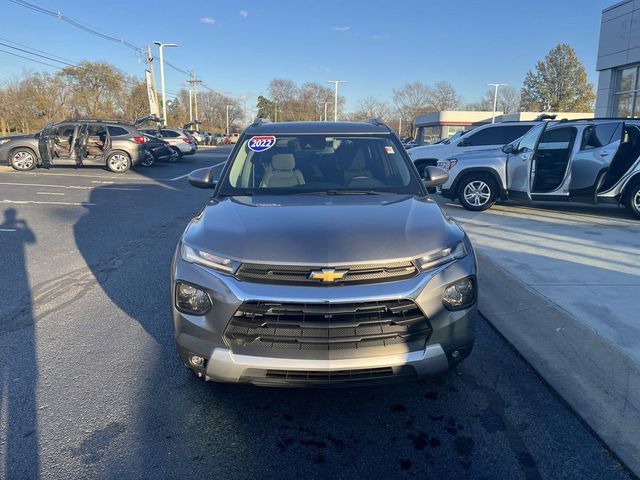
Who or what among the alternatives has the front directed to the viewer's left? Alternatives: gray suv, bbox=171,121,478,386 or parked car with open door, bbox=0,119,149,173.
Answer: the parked car with open door

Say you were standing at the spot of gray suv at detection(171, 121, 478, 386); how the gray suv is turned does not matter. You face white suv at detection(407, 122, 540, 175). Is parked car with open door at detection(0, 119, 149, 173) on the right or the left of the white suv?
left

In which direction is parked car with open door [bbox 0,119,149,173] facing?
to the viewer's left

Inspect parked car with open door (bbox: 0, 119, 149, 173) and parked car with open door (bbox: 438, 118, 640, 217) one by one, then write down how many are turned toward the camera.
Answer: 0

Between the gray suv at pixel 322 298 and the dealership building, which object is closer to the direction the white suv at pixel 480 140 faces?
the gray suv

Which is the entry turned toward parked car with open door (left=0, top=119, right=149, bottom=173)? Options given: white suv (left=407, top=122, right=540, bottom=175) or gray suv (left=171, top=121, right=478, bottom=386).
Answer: the white suv

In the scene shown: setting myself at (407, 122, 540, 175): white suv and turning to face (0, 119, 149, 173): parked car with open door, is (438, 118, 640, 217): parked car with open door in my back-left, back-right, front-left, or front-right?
back-left

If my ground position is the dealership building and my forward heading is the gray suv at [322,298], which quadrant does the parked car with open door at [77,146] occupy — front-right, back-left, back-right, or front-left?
front-right

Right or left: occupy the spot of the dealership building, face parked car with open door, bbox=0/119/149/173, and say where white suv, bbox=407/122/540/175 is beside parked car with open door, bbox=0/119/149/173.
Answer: left

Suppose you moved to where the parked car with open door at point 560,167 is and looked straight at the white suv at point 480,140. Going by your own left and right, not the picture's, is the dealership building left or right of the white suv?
right

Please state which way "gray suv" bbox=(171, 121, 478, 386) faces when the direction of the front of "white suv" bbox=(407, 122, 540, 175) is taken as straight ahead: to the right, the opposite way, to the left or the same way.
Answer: to the left

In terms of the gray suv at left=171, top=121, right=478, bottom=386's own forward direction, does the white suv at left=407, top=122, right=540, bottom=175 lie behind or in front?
behind

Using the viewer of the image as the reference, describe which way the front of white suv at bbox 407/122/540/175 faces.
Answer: facing to the left of the viewer

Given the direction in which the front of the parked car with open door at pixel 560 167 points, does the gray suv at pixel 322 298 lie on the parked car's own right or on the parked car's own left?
on the parked car's own left

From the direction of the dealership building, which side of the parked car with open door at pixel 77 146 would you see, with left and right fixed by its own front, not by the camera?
back

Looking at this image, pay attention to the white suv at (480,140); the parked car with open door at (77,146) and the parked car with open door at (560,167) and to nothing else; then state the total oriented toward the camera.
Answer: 0

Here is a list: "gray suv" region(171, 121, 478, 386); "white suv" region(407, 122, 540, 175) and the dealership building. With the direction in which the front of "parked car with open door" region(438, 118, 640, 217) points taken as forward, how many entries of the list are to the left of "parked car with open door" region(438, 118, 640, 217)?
1

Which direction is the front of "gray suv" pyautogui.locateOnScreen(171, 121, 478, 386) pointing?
toward the camera

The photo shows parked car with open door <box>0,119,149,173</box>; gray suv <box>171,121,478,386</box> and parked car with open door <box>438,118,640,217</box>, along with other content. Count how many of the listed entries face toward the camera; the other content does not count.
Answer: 1
